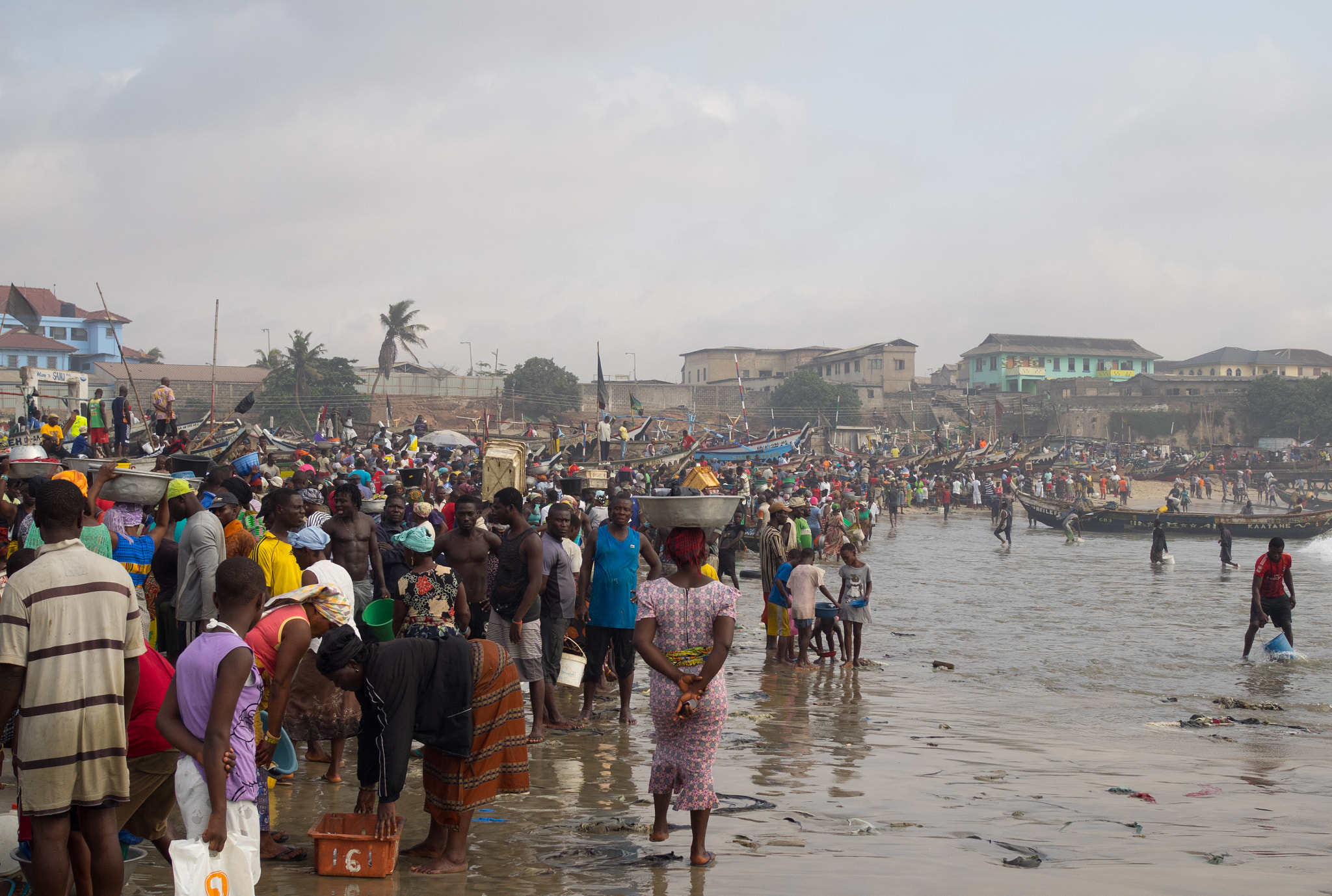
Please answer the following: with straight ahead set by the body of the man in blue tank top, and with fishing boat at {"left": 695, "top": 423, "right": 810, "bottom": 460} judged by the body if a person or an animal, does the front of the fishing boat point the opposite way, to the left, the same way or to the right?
to the left

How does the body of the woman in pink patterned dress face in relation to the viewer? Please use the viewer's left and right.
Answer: facing away from the viewer

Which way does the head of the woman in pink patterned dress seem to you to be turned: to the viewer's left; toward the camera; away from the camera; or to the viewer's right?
away from the camera

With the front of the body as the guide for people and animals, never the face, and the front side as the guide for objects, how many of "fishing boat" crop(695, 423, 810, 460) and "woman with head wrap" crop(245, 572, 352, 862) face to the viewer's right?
2

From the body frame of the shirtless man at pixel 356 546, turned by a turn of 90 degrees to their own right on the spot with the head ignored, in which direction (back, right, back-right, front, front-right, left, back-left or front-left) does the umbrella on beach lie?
right

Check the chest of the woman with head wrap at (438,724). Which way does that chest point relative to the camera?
to the viewer's left

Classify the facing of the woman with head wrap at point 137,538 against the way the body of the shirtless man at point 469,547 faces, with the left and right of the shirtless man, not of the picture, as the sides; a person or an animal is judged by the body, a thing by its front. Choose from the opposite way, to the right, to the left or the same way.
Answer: the opposite way

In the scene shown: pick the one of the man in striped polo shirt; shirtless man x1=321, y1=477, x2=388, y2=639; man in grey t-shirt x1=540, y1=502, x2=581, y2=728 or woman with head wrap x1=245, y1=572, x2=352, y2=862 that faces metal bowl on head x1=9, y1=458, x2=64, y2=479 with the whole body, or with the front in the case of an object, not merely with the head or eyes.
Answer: the man in striped polo shirt

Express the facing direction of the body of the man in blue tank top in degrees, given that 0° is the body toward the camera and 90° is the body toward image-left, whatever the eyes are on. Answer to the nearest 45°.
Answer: approximately 0°

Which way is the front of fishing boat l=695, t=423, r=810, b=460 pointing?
to the viewer's right
